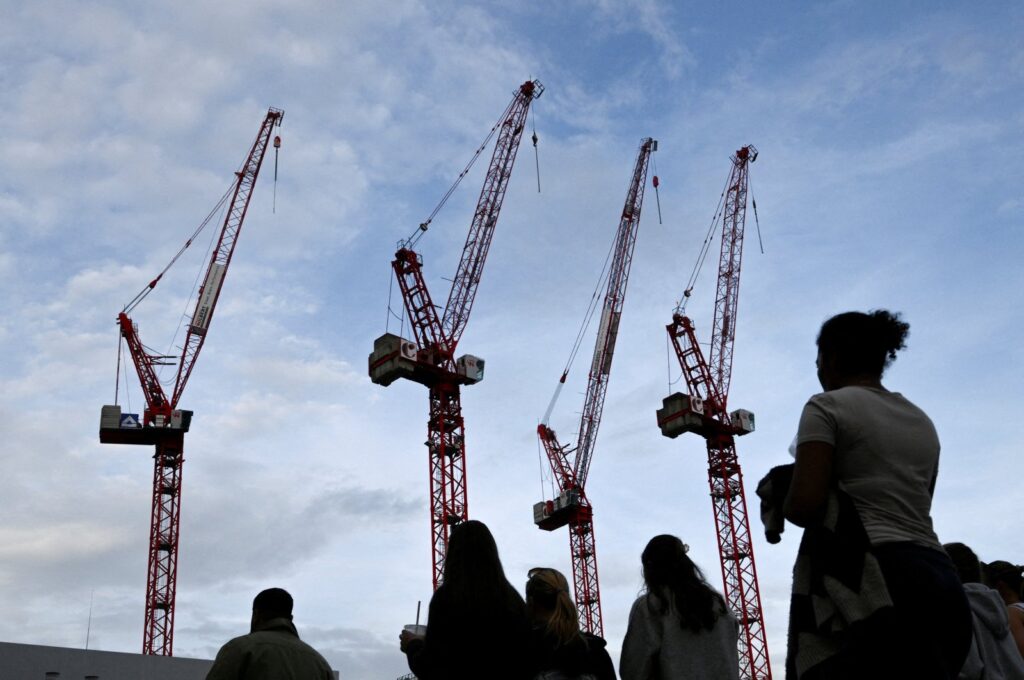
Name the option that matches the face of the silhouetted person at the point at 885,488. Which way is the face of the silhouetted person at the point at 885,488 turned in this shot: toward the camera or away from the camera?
away from the camera

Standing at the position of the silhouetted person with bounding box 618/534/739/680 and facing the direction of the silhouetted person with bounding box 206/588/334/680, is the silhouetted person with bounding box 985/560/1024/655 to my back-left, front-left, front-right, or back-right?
back-right

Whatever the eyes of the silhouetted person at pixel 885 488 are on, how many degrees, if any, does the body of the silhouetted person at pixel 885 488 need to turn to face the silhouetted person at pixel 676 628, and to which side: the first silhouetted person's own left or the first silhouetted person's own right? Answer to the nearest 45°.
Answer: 0° — they already face them

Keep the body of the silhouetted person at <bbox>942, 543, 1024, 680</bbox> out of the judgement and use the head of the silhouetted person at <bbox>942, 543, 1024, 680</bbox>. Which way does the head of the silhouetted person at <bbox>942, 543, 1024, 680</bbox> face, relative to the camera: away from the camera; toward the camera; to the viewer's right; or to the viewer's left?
away from the camera

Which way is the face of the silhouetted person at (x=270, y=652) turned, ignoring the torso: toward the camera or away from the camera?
away from the camera

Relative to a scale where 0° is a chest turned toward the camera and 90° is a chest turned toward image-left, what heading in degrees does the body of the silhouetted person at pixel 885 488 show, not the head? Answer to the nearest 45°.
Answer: approximately 135°

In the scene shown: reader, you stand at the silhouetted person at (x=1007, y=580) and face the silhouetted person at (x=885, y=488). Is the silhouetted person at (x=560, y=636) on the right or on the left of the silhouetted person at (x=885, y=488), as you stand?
right

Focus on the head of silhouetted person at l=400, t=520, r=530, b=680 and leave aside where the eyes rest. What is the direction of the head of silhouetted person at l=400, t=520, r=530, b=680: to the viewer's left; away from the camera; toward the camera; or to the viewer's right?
away from the camera
